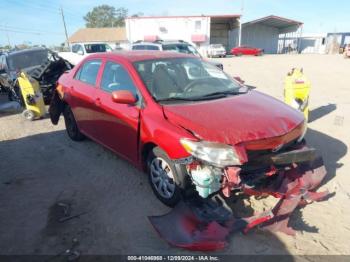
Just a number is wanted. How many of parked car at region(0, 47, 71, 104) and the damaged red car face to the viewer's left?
0

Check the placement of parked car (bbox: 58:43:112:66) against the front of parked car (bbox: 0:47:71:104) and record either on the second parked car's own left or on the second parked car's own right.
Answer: on the second parked car's own left

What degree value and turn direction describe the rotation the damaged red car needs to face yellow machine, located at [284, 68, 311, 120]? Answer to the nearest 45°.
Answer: approximately 90° to its left

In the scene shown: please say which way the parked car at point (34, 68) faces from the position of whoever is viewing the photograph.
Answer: facing the viewer and to the right of the viewer

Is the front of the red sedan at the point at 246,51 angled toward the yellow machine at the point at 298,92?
no

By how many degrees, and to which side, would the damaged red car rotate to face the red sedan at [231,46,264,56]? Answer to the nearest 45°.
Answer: approximately 135° to its left

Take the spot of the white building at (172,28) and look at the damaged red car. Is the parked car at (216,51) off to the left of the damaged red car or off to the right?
left

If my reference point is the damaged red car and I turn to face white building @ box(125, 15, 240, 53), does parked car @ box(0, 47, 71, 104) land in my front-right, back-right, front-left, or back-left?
front-left

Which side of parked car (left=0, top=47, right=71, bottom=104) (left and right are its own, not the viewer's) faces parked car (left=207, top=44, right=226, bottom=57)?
left

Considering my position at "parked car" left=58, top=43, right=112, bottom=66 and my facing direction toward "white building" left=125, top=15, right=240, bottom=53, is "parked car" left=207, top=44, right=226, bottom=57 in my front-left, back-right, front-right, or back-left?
front-right

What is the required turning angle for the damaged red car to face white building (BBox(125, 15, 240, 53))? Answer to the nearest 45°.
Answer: approximately 135° to its left

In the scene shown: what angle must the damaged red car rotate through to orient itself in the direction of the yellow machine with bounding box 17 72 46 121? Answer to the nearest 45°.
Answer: approximately 180°

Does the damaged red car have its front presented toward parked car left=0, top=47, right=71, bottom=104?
no

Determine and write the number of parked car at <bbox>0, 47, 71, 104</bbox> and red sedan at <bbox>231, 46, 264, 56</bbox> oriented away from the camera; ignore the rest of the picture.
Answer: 0
